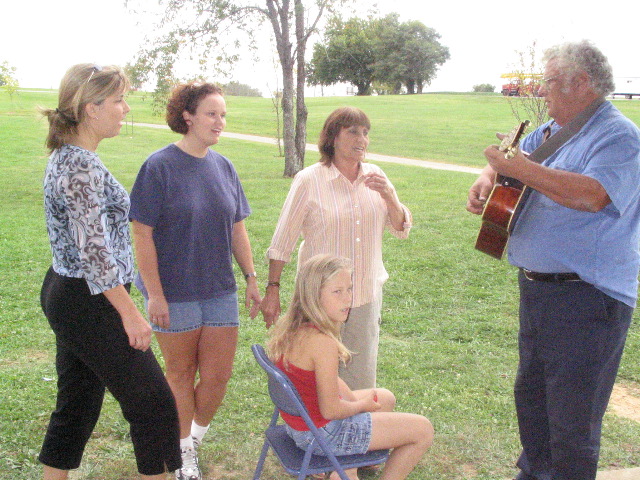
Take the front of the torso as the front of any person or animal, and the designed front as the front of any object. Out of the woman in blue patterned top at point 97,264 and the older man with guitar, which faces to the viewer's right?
the woman in blue patterned top

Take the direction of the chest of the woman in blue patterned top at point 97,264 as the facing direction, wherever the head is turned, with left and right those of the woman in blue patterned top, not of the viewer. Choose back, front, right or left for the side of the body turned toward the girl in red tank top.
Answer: front

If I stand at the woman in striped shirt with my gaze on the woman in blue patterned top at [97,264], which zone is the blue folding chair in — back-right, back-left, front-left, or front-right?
front-left

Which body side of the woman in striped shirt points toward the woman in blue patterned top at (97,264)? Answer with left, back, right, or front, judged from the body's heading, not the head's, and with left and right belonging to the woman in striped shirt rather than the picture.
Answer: right

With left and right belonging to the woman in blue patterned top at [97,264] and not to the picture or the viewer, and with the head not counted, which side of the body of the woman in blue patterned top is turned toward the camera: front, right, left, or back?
right

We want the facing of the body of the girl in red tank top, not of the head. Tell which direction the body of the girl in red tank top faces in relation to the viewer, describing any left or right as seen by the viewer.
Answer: facing to the right of the viewer

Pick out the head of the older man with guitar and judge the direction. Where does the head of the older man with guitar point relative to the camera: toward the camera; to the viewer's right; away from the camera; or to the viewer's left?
to the viewer's left

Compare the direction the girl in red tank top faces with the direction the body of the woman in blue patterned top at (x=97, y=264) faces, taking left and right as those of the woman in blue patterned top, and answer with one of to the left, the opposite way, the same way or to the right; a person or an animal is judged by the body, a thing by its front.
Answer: the same way

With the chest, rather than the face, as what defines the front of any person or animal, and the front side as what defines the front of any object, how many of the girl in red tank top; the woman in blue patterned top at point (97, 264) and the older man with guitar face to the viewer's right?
2

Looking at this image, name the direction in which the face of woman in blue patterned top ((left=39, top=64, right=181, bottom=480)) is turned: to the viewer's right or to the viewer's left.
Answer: to the viewer's right

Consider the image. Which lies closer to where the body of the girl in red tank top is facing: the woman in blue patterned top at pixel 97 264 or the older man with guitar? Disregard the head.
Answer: the older man with guitar

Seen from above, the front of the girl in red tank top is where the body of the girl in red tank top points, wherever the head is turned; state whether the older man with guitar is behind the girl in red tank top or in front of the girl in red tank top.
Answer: in front

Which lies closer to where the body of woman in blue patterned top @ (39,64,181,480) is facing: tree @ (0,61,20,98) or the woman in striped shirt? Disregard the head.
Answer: the woman in striped shirt

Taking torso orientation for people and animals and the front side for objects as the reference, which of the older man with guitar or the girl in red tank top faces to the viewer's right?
the girl in red tank top

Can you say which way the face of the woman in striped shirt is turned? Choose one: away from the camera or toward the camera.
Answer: toward the camera

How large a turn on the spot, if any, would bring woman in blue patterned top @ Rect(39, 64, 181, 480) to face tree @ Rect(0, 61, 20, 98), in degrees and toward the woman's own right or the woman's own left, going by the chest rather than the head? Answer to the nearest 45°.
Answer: approximately 90° to the woman's own left

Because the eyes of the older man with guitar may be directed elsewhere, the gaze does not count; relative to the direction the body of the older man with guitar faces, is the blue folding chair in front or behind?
in front

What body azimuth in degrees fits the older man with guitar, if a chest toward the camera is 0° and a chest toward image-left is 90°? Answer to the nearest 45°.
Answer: approximately 90°

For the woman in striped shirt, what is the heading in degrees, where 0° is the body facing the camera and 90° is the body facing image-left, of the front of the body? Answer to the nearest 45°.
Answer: approximately 315°

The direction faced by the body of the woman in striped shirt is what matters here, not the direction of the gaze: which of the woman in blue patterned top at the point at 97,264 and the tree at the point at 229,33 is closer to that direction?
the woman in blue patterned top
